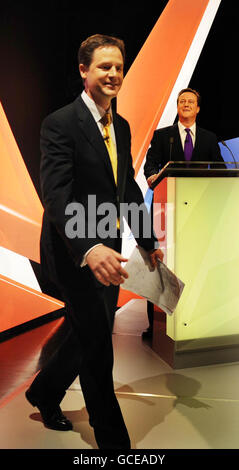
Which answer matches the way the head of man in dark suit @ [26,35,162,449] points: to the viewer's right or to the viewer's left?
to the viewer's right

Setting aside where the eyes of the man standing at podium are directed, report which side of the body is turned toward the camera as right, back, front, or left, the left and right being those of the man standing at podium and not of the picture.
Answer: front

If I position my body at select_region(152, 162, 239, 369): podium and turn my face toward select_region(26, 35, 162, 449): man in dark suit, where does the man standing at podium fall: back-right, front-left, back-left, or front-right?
back-right

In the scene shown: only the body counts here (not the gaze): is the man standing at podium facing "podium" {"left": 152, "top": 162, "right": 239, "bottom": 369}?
yes

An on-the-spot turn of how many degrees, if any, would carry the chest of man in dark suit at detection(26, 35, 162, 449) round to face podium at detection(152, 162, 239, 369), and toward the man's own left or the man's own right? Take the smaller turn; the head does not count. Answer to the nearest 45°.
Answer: approximately 90° to the man's own left

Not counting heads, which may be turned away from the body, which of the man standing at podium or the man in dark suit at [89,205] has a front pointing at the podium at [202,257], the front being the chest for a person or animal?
the man standing at podium
